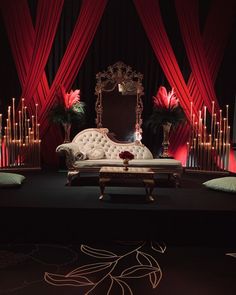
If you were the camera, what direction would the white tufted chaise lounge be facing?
facing the viewer

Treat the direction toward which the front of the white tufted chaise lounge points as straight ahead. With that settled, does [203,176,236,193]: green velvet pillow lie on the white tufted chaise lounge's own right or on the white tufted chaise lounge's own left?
on the white tufted chaise lounge's own left
